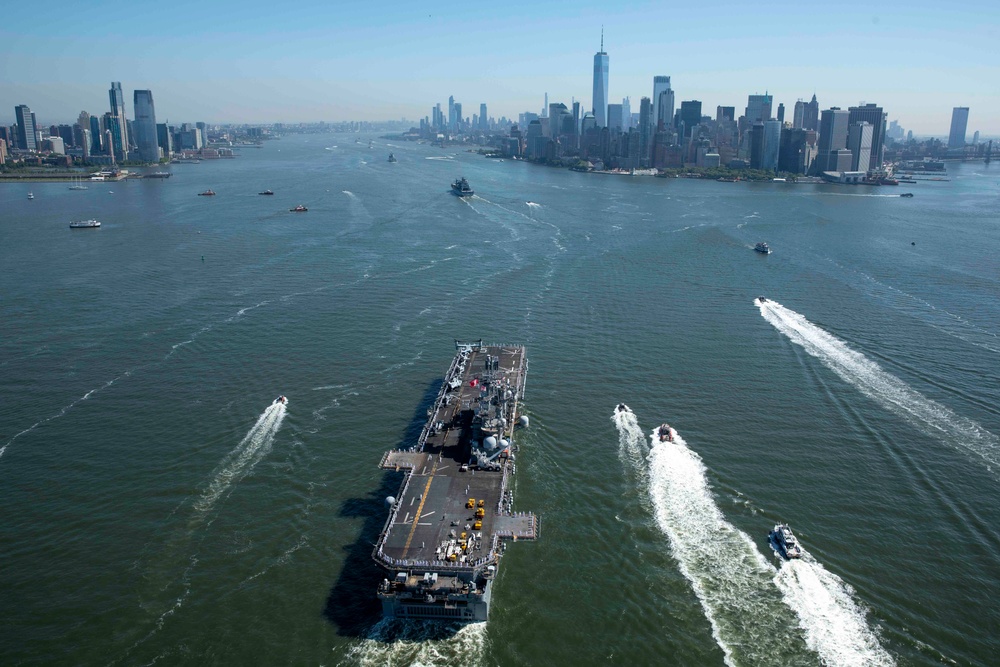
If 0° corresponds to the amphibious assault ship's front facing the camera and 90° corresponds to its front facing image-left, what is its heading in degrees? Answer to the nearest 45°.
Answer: approximately 180°

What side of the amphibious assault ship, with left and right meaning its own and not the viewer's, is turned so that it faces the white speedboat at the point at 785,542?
right

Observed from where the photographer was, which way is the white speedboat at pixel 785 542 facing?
facing away from the viewer and to the left of the viewer

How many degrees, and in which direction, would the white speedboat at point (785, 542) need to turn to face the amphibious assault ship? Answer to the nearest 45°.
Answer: approximately 90° to its left
